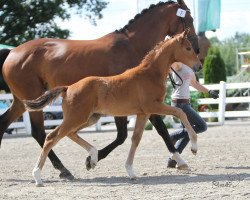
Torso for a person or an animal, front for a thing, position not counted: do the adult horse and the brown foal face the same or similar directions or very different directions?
same or similar directions

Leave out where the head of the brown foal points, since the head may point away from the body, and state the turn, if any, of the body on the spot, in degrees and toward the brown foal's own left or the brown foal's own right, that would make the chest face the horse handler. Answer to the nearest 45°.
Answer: approximately 45° to the brown foal's own left

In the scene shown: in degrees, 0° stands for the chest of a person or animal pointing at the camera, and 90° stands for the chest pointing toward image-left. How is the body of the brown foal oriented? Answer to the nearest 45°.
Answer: approximately 270°

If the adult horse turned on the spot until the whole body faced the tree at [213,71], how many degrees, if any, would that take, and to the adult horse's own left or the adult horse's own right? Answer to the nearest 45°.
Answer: approximately 90° to the adult horse's own left

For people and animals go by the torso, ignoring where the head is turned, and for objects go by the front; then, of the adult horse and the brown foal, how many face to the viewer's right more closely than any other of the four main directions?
2

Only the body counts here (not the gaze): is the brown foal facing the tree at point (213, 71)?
no

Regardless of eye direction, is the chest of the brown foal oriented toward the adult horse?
no

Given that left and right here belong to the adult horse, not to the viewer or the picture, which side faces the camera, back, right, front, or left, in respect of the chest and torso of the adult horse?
right

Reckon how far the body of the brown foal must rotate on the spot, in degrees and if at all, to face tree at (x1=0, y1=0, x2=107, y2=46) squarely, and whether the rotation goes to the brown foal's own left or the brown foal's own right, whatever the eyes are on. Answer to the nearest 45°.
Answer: approximately 90° to the brown foal's own left

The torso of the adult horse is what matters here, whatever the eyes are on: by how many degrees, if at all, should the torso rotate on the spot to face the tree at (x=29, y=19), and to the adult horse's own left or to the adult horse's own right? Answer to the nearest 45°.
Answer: approximately 90° to the adult horse's own left
